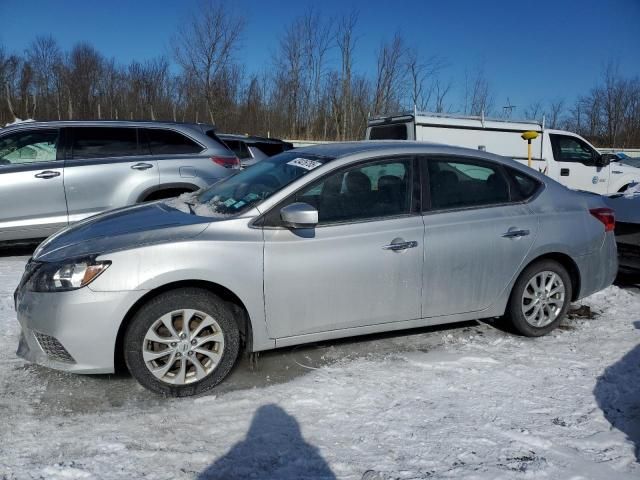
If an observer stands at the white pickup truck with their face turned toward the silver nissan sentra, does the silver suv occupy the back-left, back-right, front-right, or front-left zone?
front-right

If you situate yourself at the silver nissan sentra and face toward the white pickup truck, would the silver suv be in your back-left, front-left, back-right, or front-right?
front-left

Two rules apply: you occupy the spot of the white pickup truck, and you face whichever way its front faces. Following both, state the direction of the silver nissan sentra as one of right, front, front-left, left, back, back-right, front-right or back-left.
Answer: back-right

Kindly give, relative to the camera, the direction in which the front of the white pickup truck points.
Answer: facing away from the viewer and to the right of the viewer

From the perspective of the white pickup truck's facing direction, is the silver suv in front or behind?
behind

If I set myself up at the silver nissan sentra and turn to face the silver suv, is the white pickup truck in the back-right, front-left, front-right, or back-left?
front-right
